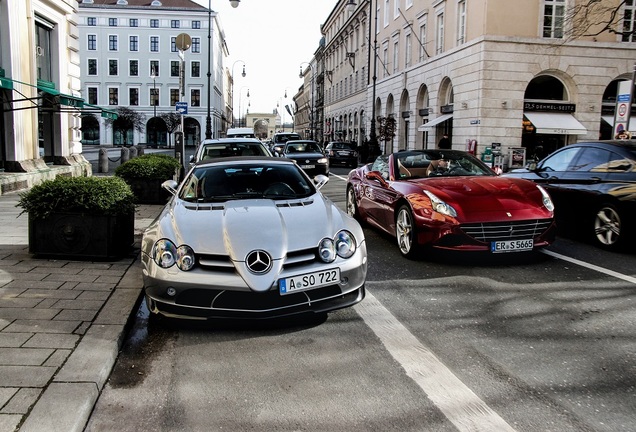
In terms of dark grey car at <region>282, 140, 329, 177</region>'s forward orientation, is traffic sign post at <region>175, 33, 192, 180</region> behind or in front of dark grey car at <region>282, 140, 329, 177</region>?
in front

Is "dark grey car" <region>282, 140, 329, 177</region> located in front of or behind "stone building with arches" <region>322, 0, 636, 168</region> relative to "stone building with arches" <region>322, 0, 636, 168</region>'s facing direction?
in front

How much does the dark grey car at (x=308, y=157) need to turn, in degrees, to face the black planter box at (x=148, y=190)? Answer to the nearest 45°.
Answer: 0° — it already faces it

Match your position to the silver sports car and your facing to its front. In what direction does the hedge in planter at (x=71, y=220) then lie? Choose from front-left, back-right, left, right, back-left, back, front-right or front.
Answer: back-right

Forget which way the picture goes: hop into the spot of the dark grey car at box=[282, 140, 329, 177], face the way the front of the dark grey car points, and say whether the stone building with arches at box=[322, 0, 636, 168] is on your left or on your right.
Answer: on your left

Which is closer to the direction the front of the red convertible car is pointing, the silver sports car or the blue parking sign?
the silver sports car

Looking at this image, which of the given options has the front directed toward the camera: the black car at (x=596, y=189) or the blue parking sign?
the blue parking sign

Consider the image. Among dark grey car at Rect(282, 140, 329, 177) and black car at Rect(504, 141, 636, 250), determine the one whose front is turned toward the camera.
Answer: dark grey car at Rect(282, 140, 329, 177)

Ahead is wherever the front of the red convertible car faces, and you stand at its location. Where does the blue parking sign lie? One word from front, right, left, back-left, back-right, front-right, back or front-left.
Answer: back

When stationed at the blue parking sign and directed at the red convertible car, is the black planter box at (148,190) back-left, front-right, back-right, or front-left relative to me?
front-right

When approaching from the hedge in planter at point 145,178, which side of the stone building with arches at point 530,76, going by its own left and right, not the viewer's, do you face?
front

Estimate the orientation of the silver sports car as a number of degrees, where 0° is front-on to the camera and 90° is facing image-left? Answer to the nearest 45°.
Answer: approximately 0°

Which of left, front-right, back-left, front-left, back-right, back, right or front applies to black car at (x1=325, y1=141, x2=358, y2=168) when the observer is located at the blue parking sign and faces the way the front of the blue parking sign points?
back-left
